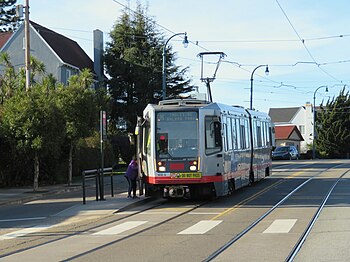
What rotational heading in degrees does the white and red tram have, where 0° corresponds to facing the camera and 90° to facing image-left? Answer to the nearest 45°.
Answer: approximately 0°
